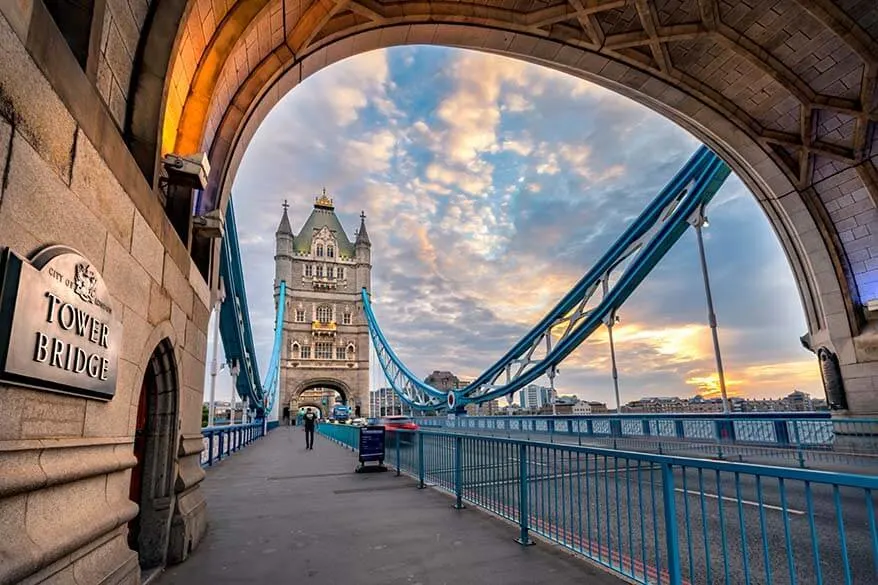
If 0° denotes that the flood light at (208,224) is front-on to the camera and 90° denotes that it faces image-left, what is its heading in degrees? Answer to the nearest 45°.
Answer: approximately 270°

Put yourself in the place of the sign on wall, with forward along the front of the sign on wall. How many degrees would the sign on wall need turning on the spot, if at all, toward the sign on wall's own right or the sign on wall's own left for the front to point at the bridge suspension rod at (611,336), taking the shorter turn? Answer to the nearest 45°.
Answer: approximately 90° to the sign on wall's own left

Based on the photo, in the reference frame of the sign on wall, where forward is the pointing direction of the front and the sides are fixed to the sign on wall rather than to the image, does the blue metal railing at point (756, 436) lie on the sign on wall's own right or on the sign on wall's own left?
on the sign on wall's own left

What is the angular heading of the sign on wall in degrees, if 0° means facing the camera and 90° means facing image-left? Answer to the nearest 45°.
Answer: approximately 315°

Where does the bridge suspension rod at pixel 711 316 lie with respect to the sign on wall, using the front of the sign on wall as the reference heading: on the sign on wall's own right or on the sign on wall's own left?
on the sign on wall's own left

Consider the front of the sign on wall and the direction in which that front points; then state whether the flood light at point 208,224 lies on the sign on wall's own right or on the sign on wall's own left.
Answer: on the sign on wall's own left

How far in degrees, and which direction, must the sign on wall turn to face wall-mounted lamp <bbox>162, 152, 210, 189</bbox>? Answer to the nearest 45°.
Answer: approximately 135° to its left

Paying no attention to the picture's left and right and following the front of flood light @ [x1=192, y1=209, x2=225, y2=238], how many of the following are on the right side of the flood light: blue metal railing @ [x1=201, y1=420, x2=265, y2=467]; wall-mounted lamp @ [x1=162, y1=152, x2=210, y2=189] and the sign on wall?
2

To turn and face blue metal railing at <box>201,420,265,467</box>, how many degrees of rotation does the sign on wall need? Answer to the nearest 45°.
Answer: approximately 135° to its left

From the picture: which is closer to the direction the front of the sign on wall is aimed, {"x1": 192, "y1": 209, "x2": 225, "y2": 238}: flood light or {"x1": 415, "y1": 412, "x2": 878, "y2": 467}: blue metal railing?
the blue metal railing
